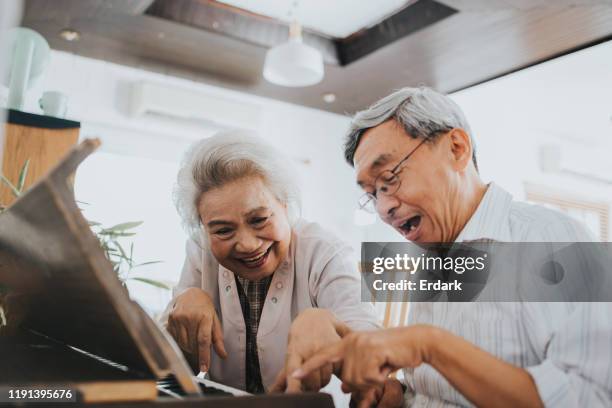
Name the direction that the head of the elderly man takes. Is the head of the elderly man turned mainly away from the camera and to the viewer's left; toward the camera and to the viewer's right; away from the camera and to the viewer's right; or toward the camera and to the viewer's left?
toward the camera and to the viewer's left

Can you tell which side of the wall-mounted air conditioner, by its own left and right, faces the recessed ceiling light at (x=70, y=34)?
right

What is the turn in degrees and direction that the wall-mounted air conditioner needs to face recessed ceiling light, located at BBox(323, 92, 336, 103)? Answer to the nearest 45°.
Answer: approximately 45° to its left

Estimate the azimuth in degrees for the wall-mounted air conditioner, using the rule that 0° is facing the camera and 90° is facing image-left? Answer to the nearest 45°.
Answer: approximately 315°

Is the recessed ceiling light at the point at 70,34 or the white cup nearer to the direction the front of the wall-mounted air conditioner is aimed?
the white cup

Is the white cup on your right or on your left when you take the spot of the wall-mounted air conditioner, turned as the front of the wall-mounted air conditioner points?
on your right

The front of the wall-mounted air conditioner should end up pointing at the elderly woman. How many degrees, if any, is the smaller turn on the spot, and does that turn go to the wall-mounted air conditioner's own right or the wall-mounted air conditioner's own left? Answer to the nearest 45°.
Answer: approximately 45° to the wall-mounted air conditioner's own right

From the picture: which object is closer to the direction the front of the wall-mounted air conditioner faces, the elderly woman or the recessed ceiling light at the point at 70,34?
the elderly woman

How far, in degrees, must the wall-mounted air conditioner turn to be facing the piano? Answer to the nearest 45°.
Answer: approximately 45° to its right

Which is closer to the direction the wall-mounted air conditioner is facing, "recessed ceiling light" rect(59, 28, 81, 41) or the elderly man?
the elderly man

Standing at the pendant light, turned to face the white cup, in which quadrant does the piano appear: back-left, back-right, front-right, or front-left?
front-left
